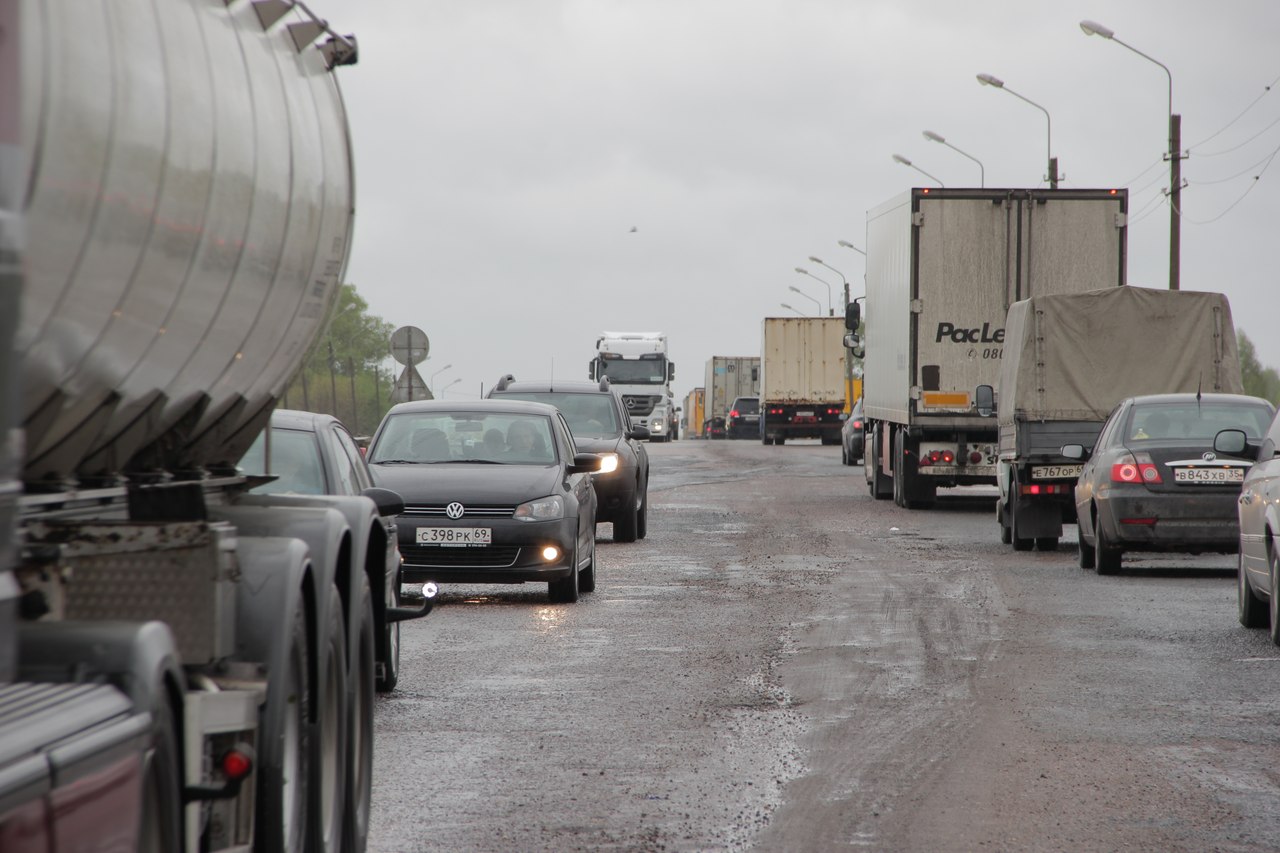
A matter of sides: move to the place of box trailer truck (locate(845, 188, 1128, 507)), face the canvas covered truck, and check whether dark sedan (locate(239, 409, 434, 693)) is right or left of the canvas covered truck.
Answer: right

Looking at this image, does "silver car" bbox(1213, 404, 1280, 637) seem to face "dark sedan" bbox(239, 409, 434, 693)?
no

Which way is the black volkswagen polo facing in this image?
toward the camera

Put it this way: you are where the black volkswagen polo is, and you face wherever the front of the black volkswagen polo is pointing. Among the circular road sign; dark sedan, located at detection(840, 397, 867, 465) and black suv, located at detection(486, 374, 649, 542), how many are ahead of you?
0

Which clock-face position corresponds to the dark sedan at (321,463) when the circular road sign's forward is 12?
The dark sedan is roughly at 6 o'clock from the circular road sign.

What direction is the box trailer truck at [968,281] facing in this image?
away from the camera

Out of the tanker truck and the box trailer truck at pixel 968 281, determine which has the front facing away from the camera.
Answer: the box trailer truck

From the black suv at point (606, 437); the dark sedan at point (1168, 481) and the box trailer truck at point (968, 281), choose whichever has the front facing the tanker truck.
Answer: the black suv

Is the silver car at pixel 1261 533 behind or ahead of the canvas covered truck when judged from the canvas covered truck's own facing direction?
behind

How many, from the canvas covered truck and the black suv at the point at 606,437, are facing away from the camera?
1

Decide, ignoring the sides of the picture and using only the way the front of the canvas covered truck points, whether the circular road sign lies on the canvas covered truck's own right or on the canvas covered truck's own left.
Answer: on the canvas covered truck's own left

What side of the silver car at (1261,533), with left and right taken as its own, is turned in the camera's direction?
back

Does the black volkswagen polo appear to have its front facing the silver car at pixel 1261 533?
no

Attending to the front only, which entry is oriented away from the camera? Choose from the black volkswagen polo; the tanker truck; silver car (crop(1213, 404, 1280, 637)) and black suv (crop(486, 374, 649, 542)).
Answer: the silver car

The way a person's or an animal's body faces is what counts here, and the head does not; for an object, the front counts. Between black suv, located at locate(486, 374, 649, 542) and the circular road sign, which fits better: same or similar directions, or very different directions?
very different directions

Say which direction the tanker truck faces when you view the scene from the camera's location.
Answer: facing the viewer and to the left of the viewer

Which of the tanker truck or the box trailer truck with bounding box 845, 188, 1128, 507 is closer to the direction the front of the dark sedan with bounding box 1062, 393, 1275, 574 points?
the box trailer truck

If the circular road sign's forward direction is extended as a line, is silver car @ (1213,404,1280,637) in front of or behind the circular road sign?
behind
